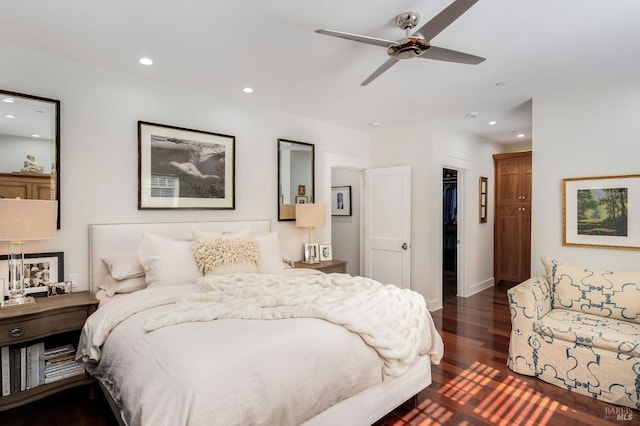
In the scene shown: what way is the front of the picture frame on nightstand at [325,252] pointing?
toward the camera

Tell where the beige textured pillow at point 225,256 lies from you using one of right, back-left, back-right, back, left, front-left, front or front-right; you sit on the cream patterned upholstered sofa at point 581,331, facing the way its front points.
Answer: front

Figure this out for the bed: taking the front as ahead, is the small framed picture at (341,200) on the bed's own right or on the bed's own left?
on the bed's own left

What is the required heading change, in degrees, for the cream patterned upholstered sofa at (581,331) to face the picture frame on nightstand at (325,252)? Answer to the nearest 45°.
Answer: approximately 45° to its right

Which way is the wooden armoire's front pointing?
toward the camera

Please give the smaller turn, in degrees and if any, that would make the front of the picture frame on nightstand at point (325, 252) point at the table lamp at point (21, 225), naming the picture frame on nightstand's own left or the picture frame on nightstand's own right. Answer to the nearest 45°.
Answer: approximately 45° to the picture frame on nightstand's own right

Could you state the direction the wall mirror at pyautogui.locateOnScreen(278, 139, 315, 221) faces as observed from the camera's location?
facing the viewer and to the right of the viewer

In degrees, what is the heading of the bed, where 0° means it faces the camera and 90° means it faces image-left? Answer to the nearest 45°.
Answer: approximately 315°

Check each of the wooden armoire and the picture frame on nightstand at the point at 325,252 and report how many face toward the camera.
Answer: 2

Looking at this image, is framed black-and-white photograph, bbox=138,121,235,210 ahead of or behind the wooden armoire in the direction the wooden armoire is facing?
ahead

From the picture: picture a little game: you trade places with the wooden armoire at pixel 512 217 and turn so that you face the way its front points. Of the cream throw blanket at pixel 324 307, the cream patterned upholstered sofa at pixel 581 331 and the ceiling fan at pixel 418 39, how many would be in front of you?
3

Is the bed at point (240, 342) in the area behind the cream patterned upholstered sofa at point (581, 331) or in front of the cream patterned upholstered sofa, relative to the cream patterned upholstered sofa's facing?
in front

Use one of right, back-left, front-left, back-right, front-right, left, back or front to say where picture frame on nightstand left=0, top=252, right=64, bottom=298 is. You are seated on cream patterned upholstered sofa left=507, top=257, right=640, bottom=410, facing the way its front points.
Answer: front

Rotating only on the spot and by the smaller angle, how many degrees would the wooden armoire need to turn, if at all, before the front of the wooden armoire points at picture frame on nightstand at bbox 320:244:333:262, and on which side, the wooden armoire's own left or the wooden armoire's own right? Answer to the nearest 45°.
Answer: approximately 45° to the wooden armoire's own right
